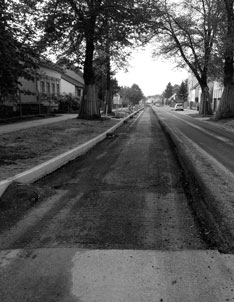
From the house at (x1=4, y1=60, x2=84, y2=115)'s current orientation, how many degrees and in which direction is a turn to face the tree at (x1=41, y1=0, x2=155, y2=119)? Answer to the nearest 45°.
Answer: approximately 45° to its right

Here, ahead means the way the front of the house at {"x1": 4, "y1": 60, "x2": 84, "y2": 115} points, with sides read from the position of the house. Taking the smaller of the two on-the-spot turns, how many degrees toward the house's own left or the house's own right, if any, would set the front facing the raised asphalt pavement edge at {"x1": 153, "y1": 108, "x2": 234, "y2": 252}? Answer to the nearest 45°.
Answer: approximately 45° to the house's own right

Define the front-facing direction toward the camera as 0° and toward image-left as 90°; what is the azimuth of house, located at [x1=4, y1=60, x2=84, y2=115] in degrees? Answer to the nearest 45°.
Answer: approximately 315°
